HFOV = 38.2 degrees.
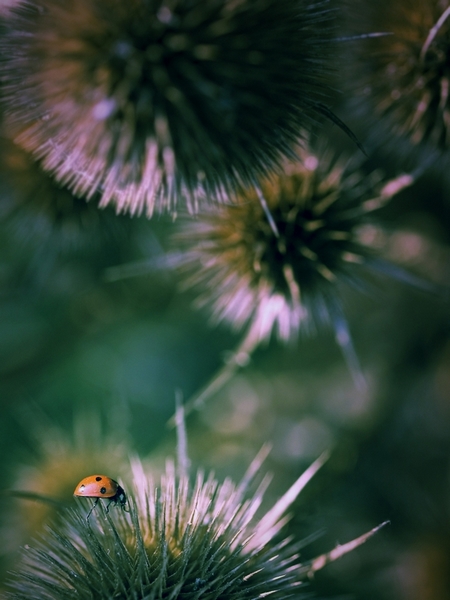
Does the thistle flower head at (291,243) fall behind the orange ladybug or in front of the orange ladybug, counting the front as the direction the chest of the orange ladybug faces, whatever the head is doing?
in front

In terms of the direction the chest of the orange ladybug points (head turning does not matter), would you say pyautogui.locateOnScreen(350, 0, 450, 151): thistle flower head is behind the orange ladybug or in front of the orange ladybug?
in front

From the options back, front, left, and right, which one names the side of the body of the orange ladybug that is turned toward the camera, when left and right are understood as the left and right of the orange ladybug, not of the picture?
right
